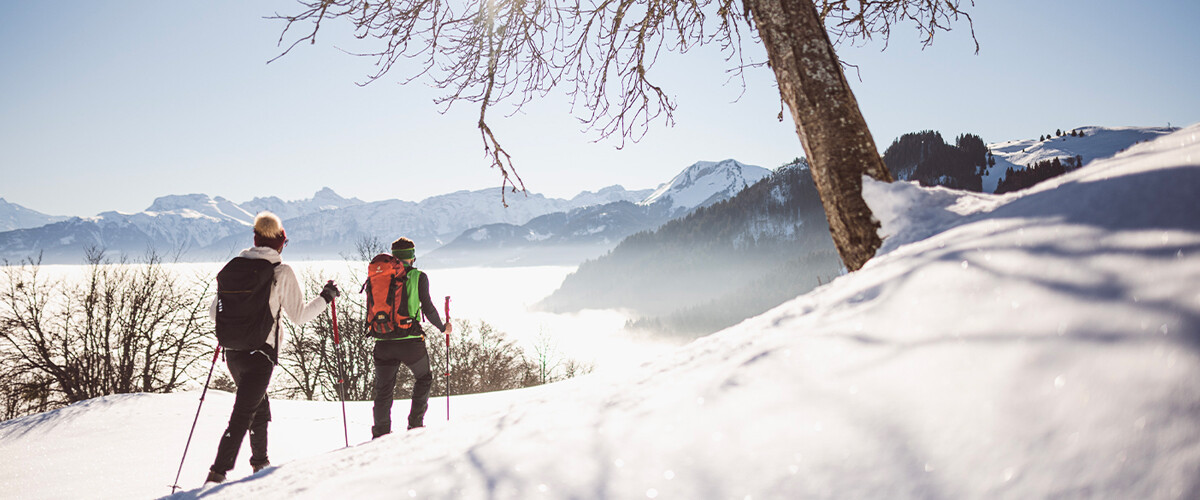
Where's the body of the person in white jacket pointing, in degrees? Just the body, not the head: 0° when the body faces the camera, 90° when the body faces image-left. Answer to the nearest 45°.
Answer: approximately 225°

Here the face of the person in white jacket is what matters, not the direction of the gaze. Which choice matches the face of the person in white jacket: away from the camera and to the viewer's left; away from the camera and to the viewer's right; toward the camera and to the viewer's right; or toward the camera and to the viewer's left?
away from the camera and to the viewer's right
